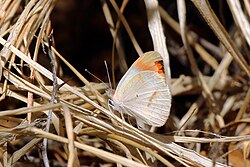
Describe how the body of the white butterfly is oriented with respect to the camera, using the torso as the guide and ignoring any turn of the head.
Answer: to the viewer's left
